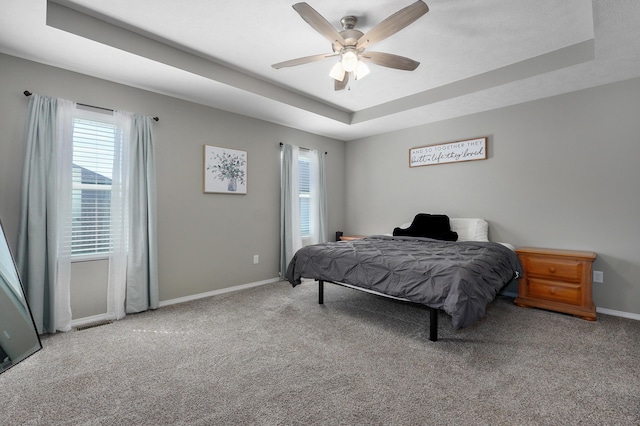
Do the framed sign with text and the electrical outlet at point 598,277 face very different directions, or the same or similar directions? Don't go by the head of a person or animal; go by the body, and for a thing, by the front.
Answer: same or similar directions

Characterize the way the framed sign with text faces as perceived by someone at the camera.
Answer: facing the viewer and to the left of the viewer

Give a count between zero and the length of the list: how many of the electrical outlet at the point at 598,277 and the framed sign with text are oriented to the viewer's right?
0

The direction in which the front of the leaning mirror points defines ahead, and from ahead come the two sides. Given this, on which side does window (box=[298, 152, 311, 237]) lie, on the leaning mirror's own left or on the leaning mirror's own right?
on the leaning mirror's own left

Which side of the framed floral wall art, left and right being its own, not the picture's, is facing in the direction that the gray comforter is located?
front

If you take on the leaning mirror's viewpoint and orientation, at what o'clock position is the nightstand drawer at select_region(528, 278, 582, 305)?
The nightstand drawer is roughly at 11 o'clock from the leaning mirror.

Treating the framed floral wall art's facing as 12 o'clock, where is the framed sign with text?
The framed sign with text is roughly at 11 o'clock from the framed floral wall art.

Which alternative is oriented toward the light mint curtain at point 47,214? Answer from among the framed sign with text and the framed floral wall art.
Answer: the framed sign with text

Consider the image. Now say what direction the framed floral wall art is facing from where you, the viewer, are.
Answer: facing the viewer and to the right of the viewer

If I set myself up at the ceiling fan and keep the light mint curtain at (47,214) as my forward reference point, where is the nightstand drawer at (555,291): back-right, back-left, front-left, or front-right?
back-right

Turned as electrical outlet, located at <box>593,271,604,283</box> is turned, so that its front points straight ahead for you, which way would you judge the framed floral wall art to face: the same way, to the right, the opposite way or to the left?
to the left

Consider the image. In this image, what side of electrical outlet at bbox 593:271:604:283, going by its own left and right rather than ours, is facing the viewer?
front

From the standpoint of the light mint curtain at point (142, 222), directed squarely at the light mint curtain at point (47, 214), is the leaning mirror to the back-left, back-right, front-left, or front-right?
front-left

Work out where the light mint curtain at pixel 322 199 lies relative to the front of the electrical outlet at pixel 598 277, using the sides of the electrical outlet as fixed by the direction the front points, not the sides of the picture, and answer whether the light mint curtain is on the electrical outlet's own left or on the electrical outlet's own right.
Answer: on the electrical outlet's own right

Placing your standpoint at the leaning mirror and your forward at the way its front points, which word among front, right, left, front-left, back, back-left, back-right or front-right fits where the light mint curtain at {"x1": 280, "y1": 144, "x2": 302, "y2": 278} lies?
left

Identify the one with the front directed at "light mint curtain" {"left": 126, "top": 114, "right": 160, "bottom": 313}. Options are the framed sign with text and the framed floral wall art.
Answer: the framed sign with text
